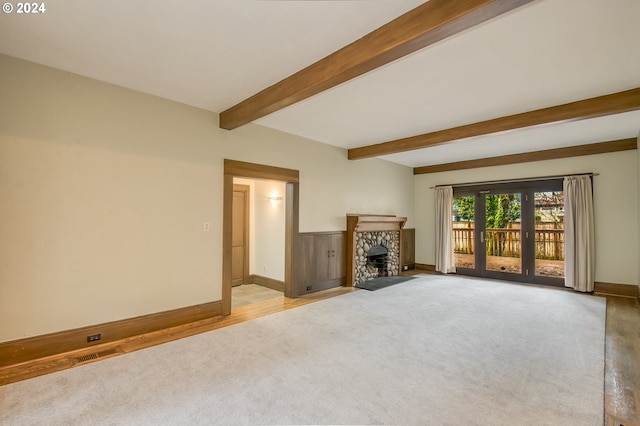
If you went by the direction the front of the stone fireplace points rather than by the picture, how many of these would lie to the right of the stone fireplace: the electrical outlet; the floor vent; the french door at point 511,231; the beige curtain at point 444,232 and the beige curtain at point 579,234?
2

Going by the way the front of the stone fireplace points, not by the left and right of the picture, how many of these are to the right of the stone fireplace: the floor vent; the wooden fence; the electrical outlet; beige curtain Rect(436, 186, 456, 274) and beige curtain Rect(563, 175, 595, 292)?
2

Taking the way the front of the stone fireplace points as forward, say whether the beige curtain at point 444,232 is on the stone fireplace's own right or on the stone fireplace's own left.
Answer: on the stone fireplace's own left

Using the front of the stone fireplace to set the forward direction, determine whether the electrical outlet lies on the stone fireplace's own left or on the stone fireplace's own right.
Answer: on the stone fireplace's own right

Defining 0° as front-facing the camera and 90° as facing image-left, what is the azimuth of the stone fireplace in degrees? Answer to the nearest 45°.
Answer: approximately 315°

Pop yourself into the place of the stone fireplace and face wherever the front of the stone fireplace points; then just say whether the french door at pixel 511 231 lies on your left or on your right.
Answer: on your left

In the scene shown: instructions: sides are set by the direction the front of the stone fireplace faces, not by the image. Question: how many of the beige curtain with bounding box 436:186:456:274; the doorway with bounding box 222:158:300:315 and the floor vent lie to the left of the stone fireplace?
1

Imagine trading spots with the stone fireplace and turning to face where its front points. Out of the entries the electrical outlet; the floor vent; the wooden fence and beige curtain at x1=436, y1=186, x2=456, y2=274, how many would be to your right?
2
